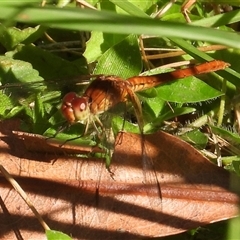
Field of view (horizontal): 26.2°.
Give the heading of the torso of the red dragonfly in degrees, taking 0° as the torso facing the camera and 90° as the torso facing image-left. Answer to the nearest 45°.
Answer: approximately 45°

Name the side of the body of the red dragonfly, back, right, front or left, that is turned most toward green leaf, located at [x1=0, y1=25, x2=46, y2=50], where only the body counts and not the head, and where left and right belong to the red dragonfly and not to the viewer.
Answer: right

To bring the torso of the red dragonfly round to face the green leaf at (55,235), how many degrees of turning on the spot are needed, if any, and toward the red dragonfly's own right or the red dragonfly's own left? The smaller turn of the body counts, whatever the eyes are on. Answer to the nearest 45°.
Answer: approximately 45° to the red dragonfly's own left
